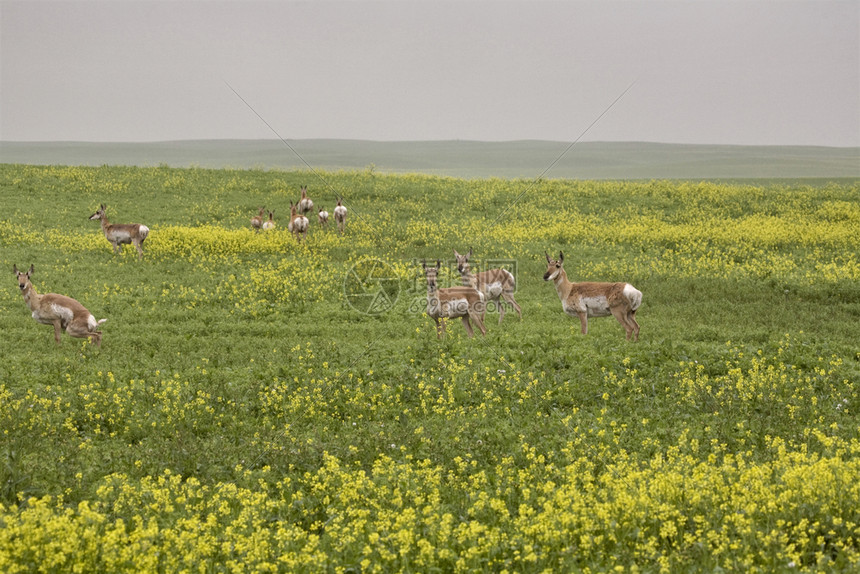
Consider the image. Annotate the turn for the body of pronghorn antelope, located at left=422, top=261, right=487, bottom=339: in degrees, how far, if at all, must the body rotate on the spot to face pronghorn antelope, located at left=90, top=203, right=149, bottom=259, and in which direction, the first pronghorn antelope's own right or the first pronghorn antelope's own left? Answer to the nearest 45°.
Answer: approximately 45° to the first pronghorn antelope's own right

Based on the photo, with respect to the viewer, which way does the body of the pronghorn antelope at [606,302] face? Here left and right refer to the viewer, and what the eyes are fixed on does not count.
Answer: facing to the left of the viewer

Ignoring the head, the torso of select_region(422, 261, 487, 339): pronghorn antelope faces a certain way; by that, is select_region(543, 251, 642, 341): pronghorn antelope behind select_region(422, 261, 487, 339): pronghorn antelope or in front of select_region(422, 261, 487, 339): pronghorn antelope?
behind

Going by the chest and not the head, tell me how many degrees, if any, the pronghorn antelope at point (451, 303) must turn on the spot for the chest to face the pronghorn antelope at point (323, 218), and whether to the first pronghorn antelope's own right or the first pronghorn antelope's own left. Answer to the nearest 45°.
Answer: approximately 90° to the first pronghorn antelope's own right

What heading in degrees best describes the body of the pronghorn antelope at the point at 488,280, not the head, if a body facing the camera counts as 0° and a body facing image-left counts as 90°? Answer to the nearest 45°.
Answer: approximately 90°

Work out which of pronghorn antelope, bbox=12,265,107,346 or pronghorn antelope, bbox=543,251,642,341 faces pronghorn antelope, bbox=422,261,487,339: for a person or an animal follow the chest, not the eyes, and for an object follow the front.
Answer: pronghorn antelope, bbox=543,251,642,341

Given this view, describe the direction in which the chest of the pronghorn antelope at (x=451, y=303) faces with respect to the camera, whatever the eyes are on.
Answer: to the viewer's left

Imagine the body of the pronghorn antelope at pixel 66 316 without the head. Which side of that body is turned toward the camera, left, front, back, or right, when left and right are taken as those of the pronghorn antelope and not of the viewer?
left
